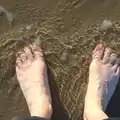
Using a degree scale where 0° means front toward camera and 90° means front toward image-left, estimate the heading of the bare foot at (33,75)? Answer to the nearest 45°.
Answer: approximately 180°

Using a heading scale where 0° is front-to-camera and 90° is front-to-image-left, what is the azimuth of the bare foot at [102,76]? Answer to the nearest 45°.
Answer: approximately 180°

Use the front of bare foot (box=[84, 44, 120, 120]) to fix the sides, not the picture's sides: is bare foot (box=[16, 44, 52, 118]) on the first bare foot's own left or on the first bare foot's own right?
on the first bare foot's own left

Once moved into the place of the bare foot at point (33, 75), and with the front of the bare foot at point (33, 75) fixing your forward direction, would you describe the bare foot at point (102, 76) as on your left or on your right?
on your right

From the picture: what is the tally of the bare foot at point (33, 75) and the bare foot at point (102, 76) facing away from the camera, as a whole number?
2
